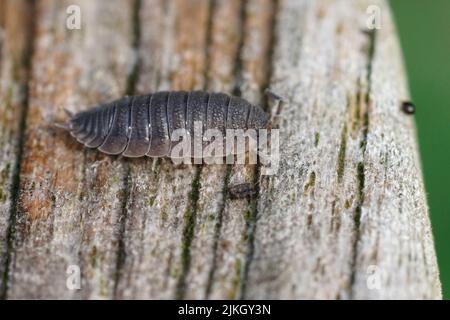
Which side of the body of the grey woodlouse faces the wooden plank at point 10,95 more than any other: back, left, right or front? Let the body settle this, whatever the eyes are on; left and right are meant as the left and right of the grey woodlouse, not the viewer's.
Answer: back

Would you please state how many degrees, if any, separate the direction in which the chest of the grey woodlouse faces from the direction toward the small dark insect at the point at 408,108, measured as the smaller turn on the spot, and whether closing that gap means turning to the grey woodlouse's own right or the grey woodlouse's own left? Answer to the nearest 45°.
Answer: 0° — it already faces it

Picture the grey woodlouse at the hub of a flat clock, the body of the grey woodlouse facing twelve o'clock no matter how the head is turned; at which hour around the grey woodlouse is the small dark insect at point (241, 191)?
The small dark insect is roughly at 2 o'clock from the grey woodlouse.

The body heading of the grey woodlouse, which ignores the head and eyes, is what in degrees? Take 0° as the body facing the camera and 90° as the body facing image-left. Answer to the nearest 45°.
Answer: approximately 270°

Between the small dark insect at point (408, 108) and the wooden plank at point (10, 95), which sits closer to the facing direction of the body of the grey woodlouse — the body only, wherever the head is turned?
the small dark insect
